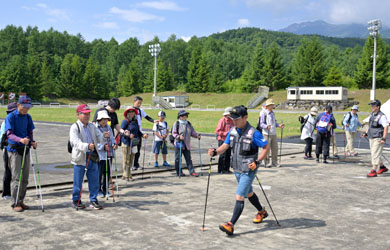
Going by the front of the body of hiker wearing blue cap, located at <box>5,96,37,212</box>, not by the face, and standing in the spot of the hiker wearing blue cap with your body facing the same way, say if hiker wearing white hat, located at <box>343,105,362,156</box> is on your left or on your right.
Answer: on your left

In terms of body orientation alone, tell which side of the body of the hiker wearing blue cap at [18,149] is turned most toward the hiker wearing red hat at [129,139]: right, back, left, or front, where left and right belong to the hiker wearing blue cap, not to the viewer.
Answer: left

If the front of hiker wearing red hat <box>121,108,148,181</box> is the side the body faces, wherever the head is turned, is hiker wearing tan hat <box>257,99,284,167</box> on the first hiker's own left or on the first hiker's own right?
on the first hiker's own left

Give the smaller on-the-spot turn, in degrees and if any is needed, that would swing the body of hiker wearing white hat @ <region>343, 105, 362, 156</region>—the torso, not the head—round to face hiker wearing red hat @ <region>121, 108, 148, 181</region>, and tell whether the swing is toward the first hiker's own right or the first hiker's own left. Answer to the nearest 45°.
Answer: approximately 90° to the first hiker's own right

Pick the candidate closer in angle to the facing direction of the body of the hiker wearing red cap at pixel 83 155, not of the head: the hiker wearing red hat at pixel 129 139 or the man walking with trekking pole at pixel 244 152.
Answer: the man walking with trekking pole

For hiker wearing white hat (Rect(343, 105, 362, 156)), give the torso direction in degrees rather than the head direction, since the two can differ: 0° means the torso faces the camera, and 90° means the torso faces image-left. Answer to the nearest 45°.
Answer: approximately 315°

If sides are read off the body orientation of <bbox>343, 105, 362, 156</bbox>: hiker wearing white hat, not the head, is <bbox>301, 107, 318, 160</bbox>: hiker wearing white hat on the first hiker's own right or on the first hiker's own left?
on the first hiker's own right

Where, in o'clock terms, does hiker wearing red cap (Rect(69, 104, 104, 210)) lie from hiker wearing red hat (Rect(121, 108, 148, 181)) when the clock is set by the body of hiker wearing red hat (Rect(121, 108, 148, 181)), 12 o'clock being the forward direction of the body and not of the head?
hiker wearing red cap (Rect(69, 104, 104, 210)) is roughly at 2 o'clock from hiker wearing red hat (Rect(121, 108, 148, 181)).

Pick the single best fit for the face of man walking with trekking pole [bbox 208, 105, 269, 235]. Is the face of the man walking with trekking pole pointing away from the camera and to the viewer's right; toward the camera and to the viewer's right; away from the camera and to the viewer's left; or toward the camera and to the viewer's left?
toward the camera and to the viewer's left
